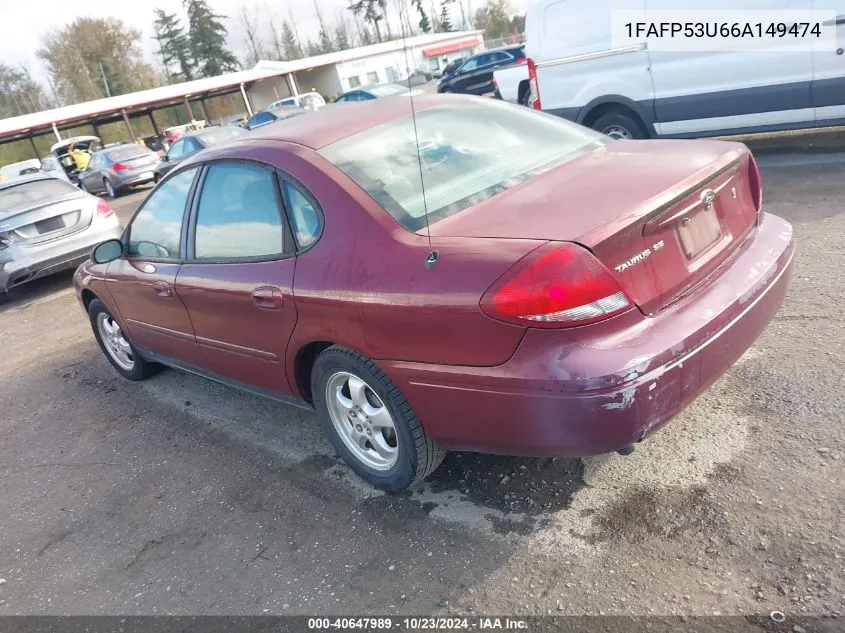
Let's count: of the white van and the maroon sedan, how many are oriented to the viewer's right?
1

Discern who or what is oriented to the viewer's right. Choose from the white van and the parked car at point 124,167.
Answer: the white van

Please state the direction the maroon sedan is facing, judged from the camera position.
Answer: facing away from the viewer and to the left of the viewer

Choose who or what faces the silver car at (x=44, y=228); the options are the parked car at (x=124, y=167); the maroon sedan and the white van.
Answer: the maroon sedan

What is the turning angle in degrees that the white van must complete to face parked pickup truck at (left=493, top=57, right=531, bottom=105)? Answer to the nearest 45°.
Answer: approximately 135° to its left

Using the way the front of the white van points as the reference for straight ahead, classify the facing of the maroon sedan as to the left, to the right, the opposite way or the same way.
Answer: the opposite way

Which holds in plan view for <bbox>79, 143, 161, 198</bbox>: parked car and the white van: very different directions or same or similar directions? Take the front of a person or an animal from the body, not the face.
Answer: very different directions

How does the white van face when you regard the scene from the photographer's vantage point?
facing to the right of the viewer

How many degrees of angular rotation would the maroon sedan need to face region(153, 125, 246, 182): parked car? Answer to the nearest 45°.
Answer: approximately 45° to its right

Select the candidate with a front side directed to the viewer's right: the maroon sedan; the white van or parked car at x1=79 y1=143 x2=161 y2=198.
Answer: the white van

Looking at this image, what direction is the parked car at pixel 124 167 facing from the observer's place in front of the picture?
facing away from the viewer and to the left of the viewer

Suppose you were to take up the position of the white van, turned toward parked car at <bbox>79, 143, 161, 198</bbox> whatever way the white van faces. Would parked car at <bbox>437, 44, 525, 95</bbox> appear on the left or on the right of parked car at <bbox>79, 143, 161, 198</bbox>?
right

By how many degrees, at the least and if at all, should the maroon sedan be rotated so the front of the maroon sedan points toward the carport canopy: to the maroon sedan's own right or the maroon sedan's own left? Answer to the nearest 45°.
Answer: approximately 45° to the maroon sedan's own right

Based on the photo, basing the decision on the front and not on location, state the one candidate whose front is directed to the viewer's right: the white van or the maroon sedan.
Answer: the white van
